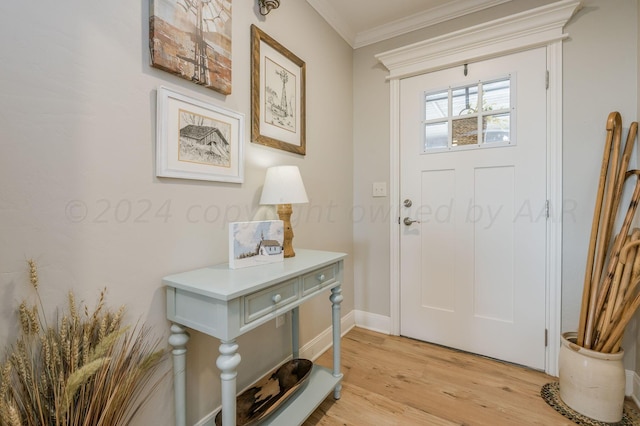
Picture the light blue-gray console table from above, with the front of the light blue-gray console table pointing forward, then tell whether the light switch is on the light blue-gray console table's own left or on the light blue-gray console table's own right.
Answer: on the light blue-gray console table's own left

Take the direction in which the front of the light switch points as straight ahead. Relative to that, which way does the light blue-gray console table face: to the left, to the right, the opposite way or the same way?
to the left

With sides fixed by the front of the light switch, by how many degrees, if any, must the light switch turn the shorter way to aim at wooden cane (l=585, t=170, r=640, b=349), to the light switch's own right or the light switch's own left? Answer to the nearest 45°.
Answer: approximately 45° to the light switch's own left

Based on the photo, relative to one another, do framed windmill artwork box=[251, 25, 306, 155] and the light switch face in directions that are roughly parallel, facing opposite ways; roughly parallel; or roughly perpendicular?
roughly perpendicular

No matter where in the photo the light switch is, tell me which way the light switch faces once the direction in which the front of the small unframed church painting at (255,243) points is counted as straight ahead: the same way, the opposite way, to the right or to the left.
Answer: to the right
